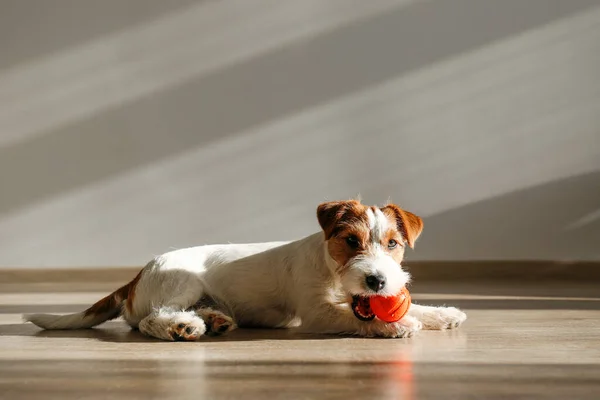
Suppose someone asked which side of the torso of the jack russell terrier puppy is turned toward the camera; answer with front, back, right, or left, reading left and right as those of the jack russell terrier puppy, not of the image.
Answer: right
